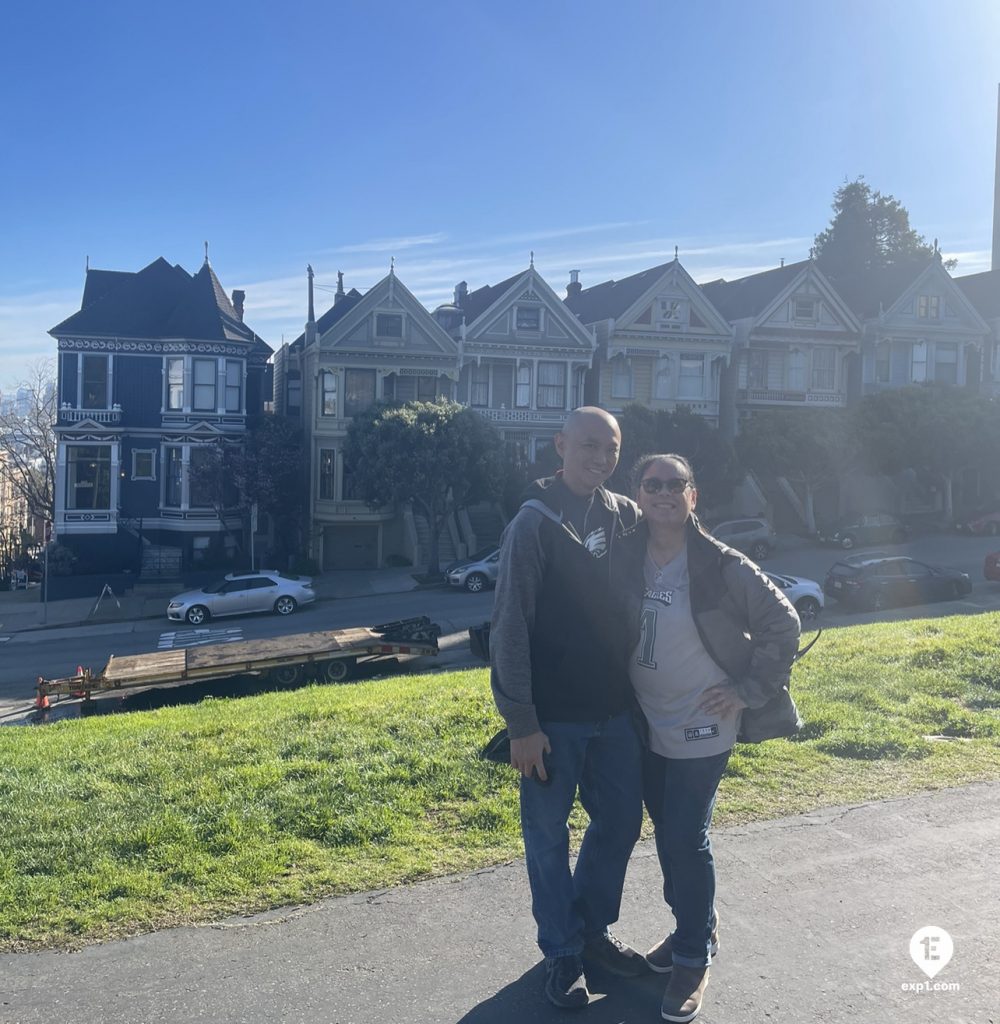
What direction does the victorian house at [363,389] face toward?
toward the camera

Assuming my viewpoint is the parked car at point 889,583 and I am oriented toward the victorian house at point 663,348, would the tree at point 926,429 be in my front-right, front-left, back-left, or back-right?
front-right

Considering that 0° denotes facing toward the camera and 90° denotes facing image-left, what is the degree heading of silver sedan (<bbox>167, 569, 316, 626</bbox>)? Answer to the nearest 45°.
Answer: approximately 90°

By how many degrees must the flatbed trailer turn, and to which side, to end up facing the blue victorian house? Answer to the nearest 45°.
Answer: approximately 90° to its right

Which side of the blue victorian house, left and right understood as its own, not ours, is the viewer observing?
front

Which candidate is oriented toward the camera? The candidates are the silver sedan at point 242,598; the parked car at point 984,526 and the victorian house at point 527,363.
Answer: the victorian house

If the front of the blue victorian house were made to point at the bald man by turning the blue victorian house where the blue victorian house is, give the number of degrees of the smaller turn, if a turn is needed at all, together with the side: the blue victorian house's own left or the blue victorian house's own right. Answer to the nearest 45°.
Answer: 0° — it already faces them

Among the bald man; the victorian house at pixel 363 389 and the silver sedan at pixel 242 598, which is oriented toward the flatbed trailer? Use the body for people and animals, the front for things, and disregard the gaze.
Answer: the victorian house

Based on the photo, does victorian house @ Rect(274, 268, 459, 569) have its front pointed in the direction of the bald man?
yes

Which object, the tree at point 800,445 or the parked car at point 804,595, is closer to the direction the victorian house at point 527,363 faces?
the parked car

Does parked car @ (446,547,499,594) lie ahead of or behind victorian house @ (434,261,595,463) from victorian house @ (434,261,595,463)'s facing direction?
ahead

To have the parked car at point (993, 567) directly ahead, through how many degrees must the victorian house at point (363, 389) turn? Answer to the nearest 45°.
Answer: approximately 45° to its left

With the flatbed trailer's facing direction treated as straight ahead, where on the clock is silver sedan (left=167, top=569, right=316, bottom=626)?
The silver sedan is roughly at 3 o'clock from the flatbed trailer.

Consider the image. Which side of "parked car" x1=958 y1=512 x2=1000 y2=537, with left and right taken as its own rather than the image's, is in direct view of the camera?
left

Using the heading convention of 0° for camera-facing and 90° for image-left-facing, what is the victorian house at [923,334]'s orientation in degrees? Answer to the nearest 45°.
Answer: approximately 0°

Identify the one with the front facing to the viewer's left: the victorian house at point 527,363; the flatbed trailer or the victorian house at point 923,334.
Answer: the flatbed trailer
